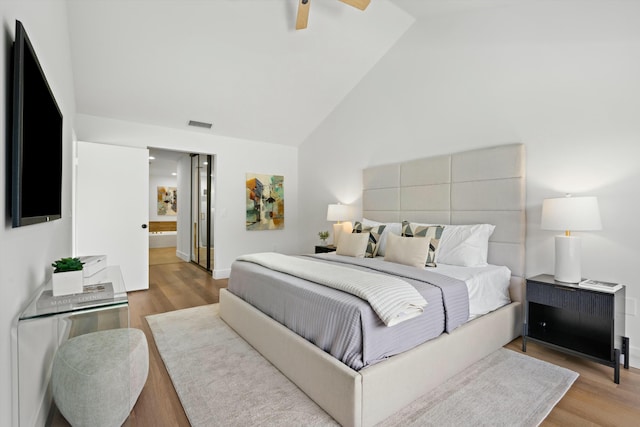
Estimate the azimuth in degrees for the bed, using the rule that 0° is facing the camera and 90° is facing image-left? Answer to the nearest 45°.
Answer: approximately 45°

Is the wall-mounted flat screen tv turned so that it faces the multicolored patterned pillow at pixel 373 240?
yes

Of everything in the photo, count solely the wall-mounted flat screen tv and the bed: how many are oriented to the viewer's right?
1

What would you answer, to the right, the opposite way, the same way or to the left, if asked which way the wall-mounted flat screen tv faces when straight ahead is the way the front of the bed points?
the opposite way

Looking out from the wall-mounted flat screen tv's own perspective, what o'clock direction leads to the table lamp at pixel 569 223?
The table lamp is roughly at 1 o'clock from the wall-mounted flat screen tv.

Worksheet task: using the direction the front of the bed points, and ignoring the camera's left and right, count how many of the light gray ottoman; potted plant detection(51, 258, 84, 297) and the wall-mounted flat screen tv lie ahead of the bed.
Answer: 3

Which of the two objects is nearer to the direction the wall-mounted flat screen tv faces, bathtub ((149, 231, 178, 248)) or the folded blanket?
the folded blanket

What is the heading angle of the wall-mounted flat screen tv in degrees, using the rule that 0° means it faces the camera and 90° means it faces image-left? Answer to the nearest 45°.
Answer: approximately 270°

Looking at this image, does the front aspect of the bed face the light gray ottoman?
yes

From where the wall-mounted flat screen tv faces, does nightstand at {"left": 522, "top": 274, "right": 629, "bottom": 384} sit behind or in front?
in front

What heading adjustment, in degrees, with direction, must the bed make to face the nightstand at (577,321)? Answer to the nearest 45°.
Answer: approximately 135° to its left

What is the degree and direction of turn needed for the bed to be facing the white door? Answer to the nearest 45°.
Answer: approximately 45° to its right

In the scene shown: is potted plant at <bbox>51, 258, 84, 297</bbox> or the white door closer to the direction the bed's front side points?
the potted plant

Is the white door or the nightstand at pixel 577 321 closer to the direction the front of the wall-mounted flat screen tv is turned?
the nightstand
